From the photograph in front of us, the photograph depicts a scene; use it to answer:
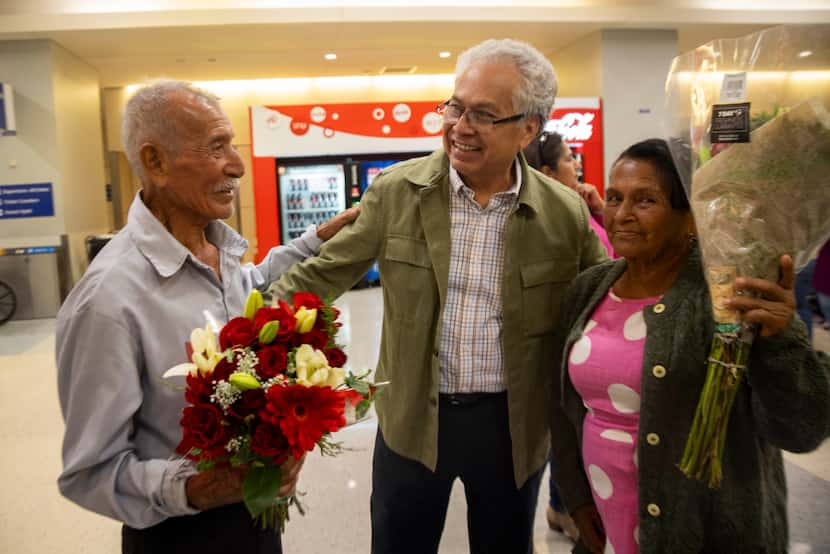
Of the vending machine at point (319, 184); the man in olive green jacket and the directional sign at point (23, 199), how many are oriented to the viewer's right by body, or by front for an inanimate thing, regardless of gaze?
0

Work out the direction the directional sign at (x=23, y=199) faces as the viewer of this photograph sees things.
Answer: facing the viewer

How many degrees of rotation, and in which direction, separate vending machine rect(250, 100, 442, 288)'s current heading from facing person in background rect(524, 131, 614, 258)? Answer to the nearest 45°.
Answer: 0° — it already faces them

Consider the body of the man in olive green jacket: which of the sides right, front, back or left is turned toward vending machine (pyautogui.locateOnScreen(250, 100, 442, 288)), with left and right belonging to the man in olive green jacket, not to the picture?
back

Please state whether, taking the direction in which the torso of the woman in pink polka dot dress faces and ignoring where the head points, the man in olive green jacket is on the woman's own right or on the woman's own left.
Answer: on the woman's own right

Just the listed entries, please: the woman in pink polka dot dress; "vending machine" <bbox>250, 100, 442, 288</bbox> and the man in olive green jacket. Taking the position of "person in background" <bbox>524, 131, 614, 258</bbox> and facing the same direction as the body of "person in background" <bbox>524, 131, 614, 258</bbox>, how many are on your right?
2

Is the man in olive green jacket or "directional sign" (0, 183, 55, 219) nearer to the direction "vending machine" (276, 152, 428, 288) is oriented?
the man in olive green jacket

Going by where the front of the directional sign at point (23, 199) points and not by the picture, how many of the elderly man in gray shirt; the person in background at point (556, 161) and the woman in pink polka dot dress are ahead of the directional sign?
3

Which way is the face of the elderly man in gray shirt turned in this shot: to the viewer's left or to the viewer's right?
to the viewer's right

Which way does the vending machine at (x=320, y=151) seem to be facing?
toward the camera

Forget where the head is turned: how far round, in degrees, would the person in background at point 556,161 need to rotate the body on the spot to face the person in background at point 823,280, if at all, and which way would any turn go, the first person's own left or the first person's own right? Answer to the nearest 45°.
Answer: approximately 45° to the first person's own left

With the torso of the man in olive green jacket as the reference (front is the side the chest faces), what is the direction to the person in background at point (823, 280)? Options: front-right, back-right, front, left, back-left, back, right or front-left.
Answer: back-left

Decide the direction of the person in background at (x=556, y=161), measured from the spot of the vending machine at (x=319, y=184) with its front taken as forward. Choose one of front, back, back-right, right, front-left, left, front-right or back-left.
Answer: front

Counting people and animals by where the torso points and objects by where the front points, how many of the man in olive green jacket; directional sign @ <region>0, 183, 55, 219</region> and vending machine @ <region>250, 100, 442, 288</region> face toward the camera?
3
